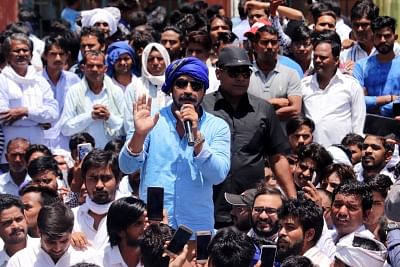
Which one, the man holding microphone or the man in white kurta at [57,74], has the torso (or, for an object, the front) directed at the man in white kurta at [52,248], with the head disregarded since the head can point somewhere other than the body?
the man in white kurta at [57,74]

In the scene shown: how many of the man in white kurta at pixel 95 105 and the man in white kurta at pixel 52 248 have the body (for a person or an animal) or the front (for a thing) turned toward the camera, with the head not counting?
2

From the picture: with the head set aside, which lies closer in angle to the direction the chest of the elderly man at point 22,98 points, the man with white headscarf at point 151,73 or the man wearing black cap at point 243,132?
the man wearing black cap

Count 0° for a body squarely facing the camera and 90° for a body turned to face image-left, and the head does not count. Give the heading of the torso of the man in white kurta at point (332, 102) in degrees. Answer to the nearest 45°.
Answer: approximately 45°

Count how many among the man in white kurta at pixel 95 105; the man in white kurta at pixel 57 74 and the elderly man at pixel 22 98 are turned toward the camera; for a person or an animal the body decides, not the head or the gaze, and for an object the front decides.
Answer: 3

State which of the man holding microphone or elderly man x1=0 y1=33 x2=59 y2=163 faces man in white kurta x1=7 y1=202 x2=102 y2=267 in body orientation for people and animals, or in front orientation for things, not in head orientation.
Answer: the elderly man
